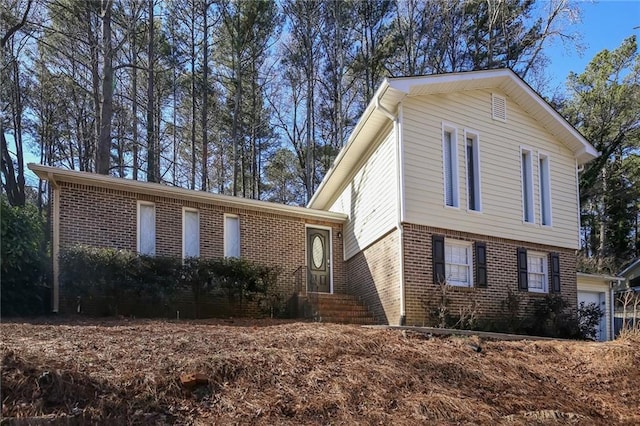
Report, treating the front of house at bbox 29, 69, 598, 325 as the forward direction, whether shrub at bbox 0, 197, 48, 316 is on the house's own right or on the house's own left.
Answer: on the house's own right

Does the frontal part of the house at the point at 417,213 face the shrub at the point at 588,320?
no

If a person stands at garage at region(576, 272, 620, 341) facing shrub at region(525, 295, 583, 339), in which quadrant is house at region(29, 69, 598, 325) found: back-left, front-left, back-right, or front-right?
front-right

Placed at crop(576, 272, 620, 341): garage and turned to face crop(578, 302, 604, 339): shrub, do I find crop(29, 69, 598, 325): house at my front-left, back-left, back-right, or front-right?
front-right

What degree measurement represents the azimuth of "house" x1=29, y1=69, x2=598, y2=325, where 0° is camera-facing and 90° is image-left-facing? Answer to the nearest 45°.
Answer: approximately 315°

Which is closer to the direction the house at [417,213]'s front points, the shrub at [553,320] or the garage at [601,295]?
the shrub

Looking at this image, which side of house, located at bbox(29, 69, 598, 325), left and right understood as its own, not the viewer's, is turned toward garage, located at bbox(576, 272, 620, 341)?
left
